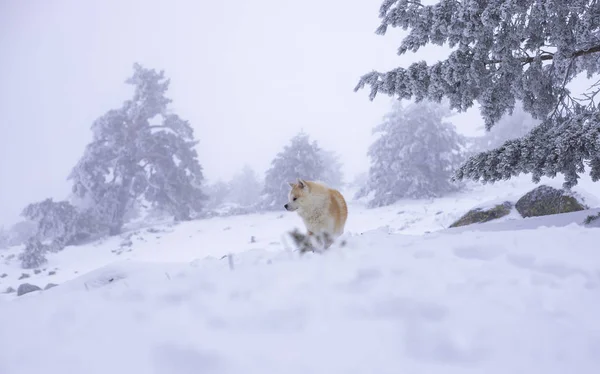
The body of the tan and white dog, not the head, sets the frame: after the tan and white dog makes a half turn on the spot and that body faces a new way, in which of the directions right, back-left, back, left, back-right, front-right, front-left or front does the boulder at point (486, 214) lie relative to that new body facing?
front

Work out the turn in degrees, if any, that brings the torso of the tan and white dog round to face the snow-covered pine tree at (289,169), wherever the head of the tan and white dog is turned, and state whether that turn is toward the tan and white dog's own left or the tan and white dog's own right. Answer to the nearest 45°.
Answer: approximately 135° to the tan and white dog's own right

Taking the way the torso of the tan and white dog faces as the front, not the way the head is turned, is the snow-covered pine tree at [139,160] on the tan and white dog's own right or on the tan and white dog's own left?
on the tan and white dog's own right

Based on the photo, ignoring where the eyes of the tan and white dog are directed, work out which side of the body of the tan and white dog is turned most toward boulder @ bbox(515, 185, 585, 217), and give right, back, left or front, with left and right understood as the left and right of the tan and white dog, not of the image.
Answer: back

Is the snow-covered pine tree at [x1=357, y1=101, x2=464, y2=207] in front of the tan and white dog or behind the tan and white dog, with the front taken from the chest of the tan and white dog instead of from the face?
behind

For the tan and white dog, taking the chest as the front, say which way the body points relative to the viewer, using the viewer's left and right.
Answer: facing the viewer and to the left of the viewer
